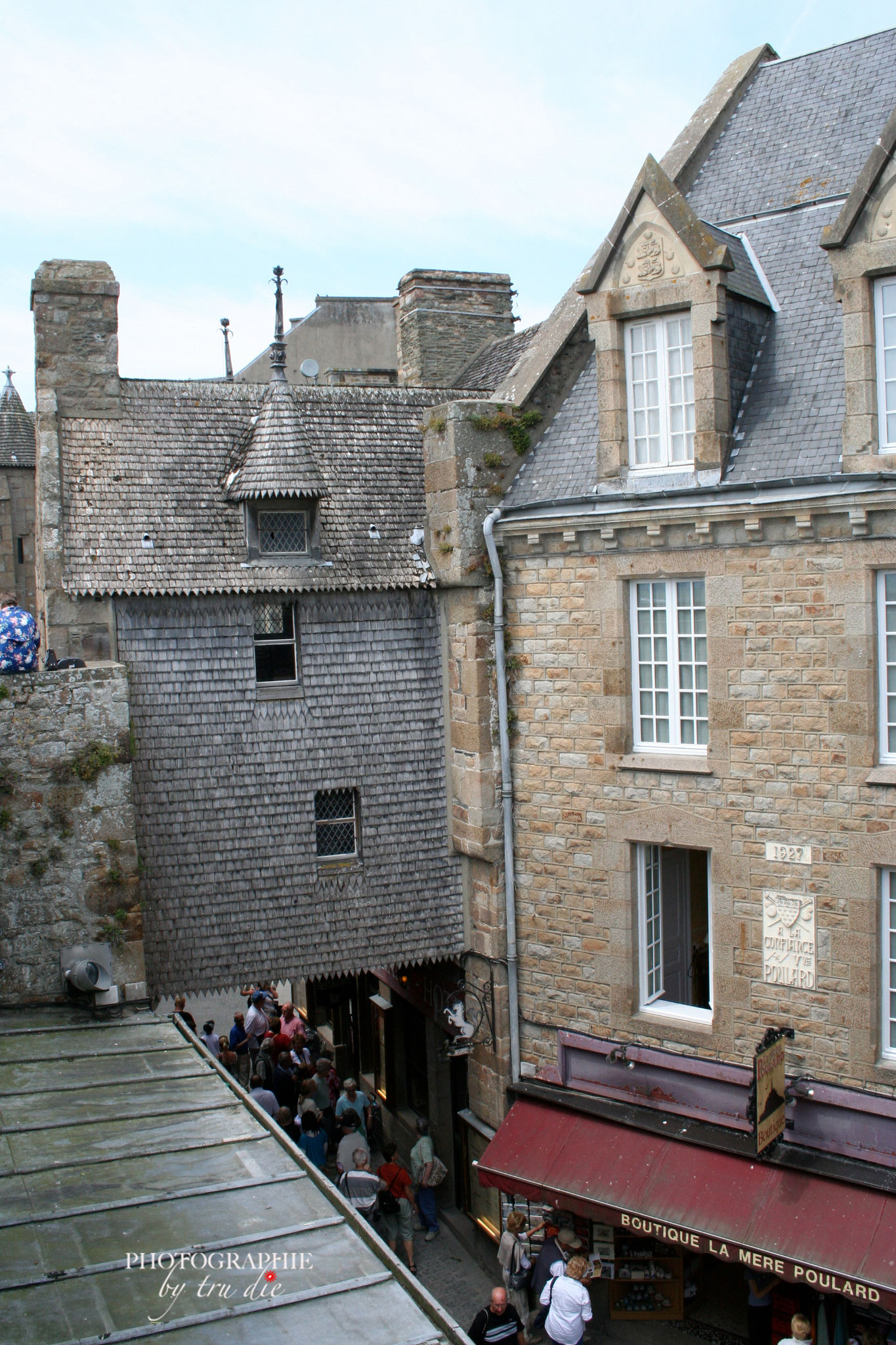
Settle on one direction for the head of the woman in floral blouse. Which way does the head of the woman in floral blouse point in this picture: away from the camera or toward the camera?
away from the camera

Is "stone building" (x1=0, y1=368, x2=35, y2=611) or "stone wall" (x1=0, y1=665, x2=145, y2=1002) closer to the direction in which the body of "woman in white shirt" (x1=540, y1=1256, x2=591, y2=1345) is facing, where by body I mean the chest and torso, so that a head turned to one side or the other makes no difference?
the stone building

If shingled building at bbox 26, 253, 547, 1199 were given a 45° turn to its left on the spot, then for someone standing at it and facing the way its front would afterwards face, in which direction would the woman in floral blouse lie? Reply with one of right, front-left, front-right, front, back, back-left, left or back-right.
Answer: right

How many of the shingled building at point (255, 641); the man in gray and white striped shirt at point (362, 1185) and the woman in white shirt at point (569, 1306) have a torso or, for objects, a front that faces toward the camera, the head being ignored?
1

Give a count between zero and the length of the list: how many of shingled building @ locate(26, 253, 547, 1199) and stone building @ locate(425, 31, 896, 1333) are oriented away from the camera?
0

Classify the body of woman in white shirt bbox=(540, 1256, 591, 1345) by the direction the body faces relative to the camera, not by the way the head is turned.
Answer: away from the camera

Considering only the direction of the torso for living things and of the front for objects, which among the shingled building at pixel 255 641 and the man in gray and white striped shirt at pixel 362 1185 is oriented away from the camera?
the man in gray and white striped shirt

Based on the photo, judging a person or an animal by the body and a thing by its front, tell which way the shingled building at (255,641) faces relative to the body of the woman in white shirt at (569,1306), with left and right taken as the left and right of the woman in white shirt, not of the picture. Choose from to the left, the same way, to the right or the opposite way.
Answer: the opposite way

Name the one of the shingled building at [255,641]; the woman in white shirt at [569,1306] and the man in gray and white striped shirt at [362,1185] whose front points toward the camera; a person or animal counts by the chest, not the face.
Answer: the shingled building

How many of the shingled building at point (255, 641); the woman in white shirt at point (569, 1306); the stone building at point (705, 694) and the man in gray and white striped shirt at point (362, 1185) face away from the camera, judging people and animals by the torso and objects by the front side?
2

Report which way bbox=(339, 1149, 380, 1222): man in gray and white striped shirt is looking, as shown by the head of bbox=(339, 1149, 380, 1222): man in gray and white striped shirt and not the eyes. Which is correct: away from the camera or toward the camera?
away from the camera

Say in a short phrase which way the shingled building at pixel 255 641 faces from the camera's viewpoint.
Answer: facing the viewer

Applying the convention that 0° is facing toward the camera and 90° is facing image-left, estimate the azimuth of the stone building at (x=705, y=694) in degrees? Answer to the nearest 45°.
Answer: approximately 45°
